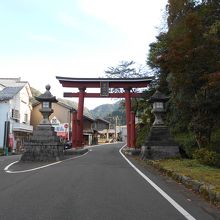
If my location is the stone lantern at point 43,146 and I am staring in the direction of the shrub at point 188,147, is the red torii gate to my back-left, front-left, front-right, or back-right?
front-left

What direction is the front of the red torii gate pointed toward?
toward the camera

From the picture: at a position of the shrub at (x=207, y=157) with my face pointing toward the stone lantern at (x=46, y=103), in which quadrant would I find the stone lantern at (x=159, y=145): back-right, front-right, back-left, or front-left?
front-right

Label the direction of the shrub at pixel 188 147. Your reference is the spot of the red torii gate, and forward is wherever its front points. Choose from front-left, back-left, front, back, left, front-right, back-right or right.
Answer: front-left

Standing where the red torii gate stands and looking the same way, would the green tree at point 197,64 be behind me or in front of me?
in front

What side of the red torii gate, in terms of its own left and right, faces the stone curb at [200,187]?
front

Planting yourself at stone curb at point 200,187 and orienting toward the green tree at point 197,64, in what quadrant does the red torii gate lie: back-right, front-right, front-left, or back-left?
front-left
